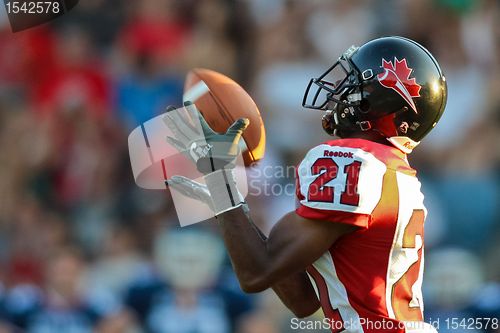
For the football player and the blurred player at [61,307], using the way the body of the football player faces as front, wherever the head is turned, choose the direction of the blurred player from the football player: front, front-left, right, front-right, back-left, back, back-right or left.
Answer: front-right

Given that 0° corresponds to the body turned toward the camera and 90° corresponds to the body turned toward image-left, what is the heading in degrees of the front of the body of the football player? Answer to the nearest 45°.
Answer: approximately 90°

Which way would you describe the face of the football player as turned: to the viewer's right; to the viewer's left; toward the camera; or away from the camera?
to the viewer's left

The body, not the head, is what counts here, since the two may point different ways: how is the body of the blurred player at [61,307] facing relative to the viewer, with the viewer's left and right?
facing the viewer

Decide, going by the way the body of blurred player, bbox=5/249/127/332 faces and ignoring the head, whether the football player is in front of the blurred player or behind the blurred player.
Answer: in front
